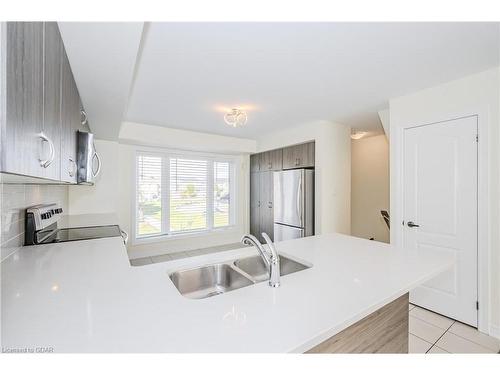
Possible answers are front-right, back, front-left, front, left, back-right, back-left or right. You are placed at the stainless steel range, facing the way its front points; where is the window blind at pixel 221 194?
front-left

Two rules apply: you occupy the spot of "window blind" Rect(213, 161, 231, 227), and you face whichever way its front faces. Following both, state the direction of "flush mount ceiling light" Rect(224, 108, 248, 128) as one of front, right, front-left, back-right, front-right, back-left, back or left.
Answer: front-right

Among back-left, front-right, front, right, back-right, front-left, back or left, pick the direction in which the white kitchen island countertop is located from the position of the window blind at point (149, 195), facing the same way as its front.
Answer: front-right

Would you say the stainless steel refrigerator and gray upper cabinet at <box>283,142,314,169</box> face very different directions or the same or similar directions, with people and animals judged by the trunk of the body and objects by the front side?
same or similar directions

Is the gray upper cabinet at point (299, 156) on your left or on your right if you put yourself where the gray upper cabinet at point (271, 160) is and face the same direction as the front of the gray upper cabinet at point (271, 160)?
on your left

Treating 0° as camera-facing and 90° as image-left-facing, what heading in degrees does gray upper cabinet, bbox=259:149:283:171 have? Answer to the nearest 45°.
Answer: approximately 45°

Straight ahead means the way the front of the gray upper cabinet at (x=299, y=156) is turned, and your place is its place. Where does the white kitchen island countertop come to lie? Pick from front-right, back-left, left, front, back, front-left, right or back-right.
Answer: front-left

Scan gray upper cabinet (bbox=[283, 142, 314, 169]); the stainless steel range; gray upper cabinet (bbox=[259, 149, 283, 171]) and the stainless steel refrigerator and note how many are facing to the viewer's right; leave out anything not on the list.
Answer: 1

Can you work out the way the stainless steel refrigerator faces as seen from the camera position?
facing the viewer and to the left of the viewer

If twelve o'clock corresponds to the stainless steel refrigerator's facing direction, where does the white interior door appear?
The white interior door is roughly at 9 o'clock from the stainless steel refrigerator.

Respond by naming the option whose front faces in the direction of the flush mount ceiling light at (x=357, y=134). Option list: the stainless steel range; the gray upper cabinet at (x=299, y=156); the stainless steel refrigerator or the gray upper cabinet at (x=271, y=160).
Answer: the stainless steel range

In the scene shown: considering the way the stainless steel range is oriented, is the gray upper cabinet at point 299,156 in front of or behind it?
in front

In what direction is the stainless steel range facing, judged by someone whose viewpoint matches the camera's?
facing to the right of the viewer
